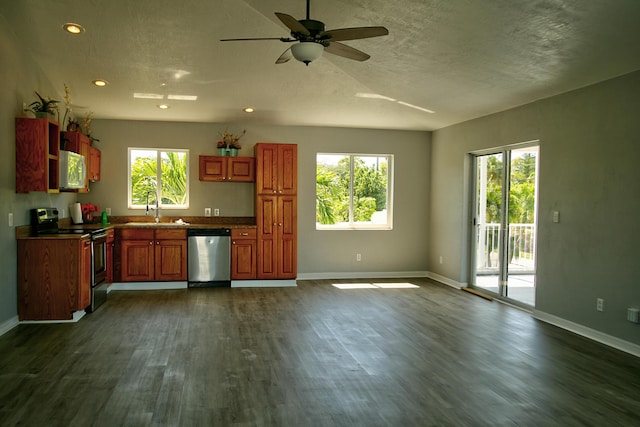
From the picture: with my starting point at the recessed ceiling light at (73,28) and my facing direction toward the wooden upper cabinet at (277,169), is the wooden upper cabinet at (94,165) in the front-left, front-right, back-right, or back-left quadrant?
front-left

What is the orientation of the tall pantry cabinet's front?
toward the camera

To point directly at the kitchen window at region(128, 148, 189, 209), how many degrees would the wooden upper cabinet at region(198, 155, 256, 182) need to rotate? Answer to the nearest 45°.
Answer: approximately 90° to its right

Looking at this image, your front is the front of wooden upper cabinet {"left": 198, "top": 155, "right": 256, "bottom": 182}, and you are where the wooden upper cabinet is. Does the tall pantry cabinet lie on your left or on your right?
on your left

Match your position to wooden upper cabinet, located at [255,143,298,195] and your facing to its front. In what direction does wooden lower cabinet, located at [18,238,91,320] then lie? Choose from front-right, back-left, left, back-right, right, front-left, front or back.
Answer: front-right

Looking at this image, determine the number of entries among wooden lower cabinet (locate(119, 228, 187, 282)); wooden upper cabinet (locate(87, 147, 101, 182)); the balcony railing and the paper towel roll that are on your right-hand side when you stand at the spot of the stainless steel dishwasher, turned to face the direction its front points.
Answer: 3

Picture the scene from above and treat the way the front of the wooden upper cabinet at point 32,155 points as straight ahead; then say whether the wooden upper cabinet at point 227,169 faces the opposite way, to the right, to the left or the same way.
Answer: to the right

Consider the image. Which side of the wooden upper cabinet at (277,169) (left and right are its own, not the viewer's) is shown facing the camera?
front

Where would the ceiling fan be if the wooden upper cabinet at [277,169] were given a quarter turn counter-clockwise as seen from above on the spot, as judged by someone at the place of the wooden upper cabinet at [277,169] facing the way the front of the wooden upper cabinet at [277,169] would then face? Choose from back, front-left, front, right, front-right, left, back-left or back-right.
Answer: right

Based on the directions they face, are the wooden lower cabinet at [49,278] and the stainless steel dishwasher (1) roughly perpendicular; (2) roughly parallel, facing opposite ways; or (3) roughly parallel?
roughly perpendicular

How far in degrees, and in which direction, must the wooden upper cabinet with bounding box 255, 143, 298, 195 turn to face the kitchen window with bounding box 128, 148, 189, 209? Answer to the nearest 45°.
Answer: approximately 90° to its right

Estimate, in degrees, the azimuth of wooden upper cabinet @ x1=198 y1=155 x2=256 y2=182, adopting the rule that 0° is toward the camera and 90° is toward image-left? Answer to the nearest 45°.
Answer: approximately 0°

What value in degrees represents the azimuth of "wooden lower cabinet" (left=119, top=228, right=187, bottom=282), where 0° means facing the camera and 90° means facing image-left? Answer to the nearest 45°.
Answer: approximately 0°

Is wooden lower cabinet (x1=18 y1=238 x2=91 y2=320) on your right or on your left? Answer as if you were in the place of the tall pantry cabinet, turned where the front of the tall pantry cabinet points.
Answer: on your right

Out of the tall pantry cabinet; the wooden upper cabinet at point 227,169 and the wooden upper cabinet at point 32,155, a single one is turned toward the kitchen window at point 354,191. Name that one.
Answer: the wooden upper cabinet at point 32,155

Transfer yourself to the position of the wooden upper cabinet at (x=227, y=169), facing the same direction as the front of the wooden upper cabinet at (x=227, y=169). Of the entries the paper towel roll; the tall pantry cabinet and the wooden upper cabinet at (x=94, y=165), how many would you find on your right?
2

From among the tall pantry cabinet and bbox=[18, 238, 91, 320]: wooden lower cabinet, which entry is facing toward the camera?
the tall pantry cabinet

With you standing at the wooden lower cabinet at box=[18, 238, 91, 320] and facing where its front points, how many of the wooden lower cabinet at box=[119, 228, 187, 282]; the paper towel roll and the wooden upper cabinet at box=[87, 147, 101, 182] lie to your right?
0

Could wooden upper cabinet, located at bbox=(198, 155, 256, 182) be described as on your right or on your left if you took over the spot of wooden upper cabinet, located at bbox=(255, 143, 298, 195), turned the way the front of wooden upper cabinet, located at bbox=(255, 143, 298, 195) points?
on your right

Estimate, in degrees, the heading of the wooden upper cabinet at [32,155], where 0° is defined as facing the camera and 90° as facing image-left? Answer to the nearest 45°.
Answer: approximately 270°

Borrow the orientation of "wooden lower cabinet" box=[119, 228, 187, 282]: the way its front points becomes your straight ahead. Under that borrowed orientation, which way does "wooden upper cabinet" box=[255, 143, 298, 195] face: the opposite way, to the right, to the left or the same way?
the same way
